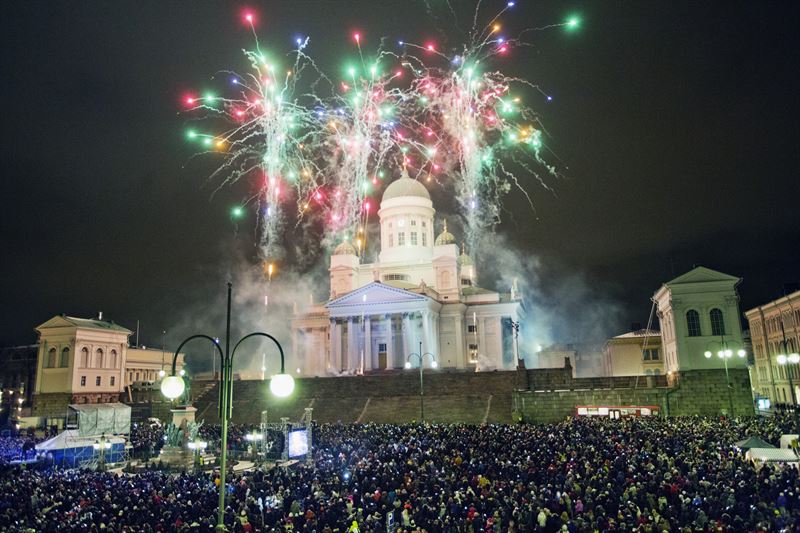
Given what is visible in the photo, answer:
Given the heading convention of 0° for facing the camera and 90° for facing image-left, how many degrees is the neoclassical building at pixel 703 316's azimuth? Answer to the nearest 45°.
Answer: approximately 0°

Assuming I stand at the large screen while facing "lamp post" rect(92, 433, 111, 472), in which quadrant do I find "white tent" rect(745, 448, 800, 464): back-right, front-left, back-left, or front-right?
back-left

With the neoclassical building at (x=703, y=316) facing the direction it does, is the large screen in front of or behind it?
in front

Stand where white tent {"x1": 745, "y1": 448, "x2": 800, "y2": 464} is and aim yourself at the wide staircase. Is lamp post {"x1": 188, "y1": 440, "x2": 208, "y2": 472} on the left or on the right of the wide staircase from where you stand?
left

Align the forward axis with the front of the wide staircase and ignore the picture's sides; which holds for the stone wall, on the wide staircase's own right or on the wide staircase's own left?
on the wide staircase's own left

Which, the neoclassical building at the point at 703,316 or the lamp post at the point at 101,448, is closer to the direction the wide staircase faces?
the lamp post

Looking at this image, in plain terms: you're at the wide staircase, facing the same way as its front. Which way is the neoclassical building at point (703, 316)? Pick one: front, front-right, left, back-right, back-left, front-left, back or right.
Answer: left

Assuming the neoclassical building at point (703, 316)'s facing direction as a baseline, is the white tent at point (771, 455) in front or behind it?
in front

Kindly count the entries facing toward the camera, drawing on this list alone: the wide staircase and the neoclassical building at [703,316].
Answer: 2

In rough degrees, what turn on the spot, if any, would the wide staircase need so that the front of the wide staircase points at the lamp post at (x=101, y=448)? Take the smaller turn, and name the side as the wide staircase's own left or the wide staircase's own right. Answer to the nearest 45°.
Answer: approximately 45° to the wide staircase's own right
